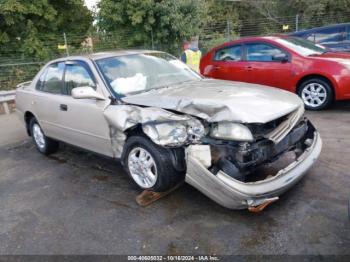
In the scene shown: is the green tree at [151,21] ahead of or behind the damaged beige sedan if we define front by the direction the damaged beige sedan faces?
behind

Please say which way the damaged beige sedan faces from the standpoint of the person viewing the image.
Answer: facing the viewer and to the right of the viewer

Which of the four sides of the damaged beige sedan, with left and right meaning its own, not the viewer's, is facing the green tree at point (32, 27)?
back
